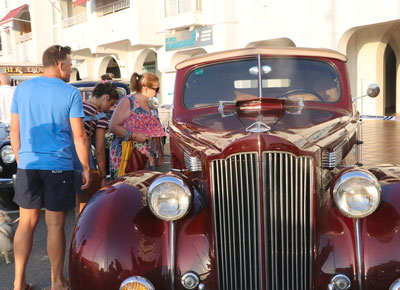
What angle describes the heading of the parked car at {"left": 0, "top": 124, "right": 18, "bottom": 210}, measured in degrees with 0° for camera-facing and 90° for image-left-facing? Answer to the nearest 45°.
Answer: approximately 0°

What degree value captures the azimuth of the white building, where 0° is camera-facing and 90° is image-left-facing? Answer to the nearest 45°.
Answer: approximately 45°

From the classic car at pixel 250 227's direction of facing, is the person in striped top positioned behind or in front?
behind

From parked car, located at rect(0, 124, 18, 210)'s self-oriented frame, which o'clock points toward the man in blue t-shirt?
The man in blue t-shirt is roughly at 12 o'clock from the parked car.

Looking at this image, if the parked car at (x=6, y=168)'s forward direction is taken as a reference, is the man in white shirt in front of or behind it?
behind

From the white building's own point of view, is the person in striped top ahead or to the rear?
ahead
